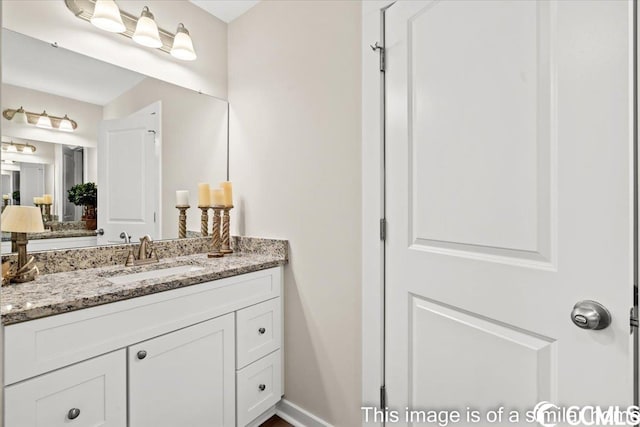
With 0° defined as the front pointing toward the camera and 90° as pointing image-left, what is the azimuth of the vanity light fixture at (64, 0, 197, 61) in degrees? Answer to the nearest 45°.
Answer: approximately 315°

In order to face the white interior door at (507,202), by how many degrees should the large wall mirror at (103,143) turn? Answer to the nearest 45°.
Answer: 0° — it already faces it

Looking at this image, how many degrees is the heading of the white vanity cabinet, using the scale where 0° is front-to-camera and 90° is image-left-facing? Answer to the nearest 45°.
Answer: approximately 315°

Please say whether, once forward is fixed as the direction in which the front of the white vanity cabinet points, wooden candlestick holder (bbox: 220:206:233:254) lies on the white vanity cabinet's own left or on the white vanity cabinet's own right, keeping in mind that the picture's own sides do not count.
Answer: on the white vanity cabinet's own left

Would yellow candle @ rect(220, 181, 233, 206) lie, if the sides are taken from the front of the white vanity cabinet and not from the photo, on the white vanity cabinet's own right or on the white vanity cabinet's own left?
on the white vanity cabinet's own left

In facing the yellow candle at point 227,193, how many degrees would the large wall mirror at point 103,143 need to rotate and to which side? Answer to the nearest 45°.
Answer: approximately 45° to its left
